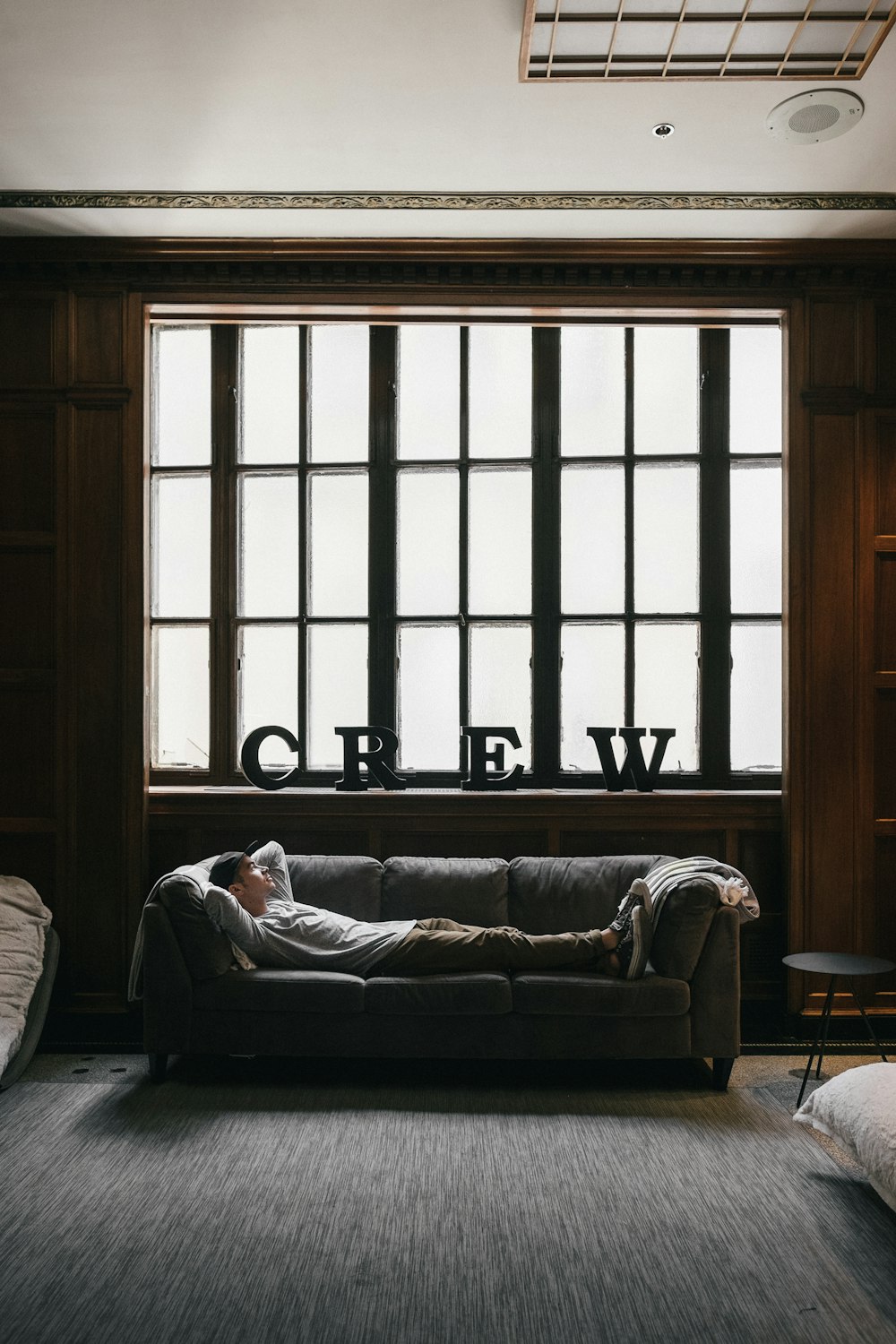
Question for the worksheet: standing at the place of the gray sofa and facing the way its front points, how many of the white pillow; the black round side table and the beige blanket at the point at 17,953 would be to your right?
1

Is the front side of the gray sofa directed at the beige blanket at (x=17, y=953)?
no

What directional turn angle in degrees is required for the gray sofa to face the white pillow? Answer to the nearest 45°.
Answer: approximately 45° to its left

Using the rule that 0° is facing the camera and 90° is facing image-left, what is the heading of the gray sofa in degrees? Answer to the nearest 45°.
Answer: approximately 0°

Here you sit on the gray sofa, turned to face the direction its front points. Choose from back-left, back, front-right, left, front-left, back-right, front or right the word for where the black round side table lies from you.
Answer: left
